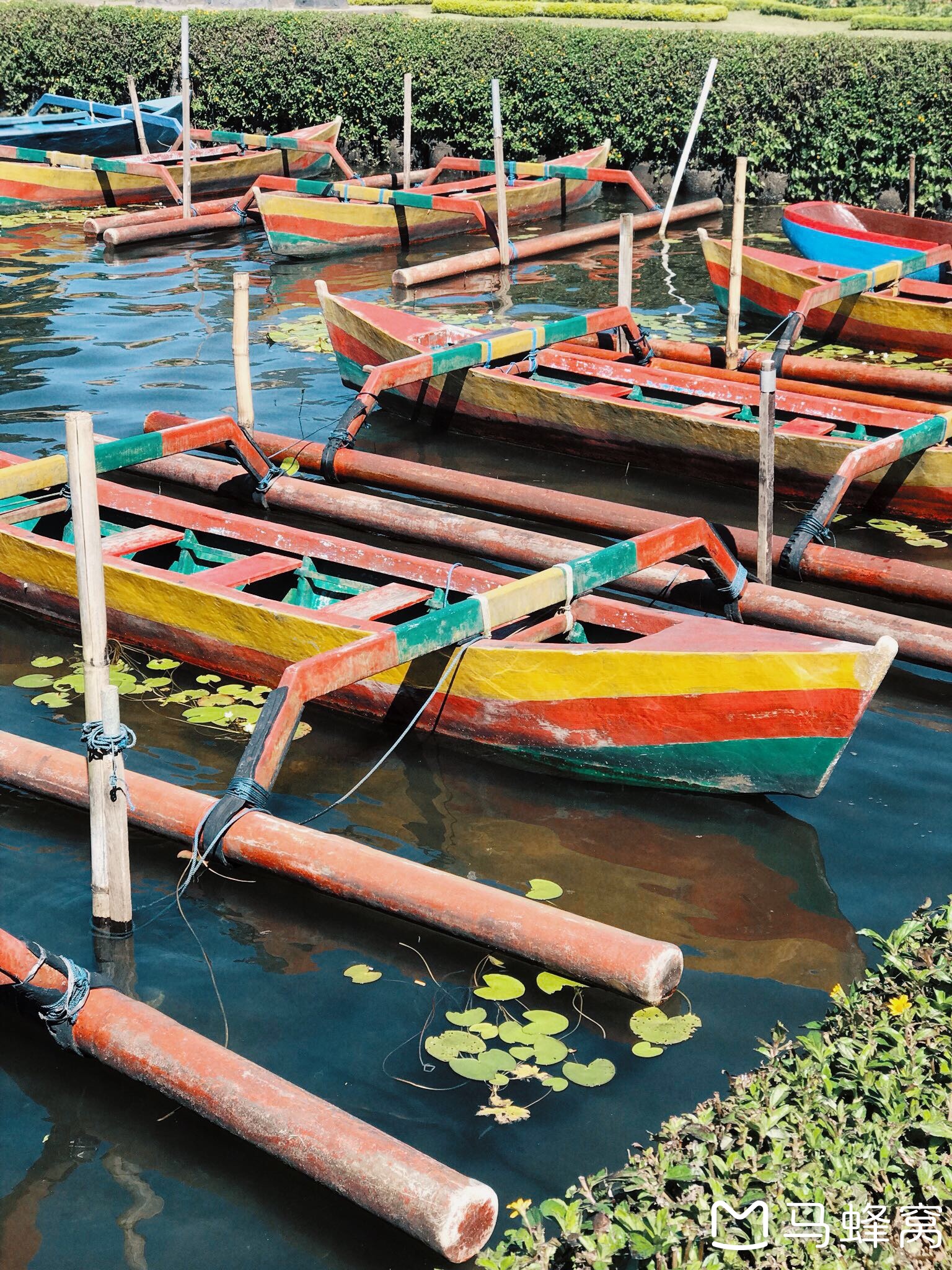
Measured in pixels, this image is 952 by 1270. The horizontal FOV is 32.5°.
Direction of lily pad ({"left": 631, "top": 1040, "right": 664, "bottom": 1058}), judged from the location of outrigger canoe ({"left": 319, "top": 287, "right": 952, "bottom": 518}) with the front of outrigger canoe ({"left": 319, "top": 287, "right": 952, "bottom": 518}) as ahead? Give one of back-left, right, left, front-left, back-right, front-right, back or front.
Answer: back-left

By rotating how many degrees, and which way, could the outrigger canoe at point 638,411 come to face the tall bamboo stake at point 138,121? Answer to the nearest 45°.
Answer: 0° — it already faces it

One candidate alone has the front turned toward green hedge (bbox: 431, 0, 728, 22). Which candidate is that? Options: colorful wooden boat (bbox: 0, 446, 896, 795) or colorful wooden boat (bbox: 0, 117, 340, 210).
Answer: colorful wooden boat (bbox: 0, 117, 340, 210)

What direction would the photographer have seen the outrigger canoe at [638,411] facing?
facing away from the viewer and to the left of the viewer

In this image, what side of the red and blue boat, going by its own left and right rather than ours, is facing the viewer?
left

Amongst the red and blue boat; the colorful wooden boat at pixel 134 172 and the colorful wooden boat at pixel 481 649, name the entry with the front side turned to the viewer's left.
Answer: the red and blue boat

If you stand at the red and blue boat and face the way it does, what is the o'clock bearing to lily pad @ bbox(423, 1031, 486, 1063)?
The lily pad is roughly at 9 o'clock from the red and blue boat.

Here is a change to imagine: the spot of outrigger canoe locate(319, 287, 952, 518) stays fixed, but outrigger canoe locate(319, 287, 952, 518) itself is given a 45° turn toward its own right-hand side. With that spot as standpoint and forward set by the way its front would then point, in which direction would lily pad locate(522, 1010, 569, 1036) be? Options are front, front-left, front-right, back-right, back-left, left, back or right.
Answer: back

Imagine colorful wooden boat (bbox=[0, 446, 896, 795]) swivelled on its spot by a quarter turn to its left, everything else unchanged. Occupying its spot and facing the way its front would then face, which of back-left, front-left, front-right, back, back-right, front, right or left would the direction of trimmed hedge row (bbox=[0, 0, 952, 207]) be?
front-left

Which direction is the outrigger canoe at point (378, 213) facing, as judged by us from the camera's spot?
facing away from the viewer and to the right of the viewer

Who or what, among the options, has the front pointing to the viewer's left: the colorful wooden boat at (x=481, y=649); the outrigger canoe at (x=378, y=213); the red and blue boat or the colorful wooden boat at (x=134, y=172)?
the red and blue boat

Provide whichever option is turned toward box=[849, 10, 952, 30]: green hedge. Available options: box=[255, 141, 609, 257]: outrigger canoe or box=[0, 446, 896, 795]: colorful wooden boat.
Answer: the outrigger canoe

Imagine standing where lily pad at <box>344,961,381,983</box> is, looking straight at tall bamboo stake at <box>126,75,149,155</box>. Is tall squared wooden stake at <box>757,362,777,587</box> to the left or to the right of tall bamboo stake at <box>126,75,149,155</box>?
right
